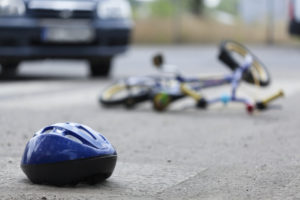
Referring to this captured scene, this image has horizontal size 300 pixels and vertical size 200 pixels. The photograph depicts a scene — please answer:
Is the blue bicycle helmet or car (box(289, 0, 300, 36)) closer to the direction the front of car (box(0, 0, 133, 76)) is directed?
the blue bicycle helmet

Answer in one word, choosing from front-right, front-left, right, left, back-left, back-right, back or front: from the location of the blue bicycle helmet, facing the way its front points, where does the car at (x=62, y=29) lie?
right

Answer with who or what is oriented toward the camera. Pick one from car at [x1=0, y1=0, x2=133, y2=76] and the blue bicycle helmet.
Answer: the car

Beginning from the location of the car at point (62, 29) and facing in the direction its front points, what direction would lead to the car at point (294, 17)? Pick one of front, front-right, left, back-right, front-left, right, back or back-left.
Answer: back-left

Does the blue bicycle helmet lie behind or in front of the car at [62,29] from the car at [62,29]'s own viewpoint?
in front

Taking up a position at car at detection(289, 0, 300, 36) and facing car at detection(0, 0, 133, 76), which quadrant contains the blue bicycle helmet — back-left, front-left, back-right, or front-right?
front-left

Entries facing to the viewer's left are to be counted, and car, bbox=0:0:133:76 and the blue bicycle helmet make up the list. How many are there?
1

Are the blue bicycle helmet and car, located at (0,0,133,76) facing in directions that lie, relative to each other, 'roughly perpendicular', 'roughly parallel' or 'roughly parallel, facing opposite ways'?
roughly perpendicular

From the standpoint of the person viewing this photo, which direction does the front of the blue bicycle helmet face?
facing to the left of the viewer

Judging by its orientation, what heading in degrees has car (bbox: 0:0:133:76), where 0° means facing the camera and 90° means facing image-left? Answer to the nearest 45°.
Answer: approximately 0°
